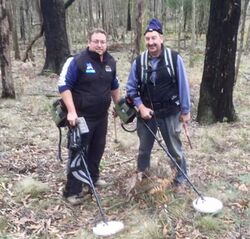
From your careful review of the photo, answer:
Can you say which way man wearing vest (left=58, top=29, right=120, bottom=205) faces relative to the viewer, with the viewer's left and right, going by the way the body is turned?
facing the viewer and to the right of the viewer

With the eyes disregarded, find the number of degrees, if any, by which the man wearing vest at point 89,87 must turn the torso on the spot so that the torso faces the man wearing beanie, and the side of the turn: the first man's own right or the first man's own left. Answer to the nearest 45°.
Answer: approximately 45° to the first man's own left

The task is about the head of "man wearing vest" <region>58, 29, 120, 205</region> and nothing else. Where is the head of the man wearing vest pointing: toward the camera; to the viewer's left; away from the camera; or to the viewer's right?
toward the camera
